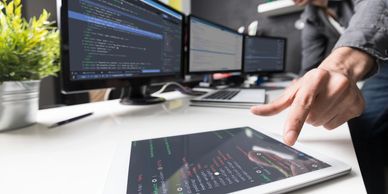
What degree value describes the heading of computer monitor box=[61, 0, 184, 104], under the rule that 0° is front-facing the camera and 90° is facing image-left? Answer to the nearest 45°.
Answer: approximately 315°
